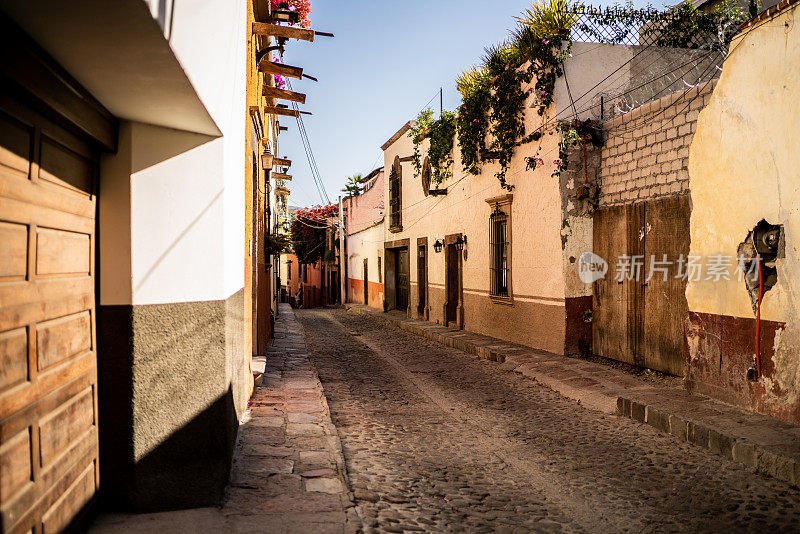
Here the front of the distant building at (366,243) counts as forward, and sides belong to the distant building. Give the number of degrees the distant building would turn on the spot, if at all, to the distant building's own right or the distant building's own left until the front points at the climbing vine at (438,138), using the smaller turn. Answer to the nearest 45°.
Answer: approximately 45° to the distant building's own left

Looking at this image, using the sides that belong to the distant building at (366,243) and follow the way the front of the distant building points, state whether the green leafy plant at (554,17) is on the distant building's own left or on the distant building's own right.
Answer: on the distant building's own left

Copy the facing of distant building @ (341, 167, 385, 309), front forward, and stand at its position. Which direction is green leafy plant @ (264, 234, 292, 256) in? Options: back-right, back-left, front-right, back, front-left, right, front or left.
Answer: front-left

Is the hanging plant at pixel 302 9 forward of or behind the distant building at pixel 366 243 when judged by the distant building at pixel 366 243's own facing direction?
forward

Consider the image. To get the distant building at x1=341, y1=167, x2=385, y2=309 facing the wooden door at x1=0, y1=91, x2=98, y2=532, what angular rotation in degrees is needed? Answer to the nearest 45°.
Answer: approximately 45° to its left

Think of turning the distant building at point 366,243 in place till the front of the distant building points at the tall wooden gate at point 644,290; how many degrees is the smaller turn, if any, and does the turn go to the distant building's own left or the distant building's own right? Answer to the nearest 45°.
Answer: approximately 45° to the distant building's own left

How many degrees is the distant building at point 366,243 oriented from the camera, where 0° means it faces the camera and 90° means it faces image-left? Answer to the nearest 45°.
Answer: approximately 45°

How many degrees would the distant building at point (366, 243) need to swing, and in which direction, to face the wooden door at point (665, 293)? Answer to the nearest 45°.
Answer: approximately 45° to its left

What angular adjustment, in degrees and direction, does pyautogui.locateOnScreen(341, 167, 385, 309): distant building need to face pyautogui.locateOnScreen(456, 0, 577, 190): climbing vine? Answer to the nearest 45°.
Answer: approximately 45° to its left
